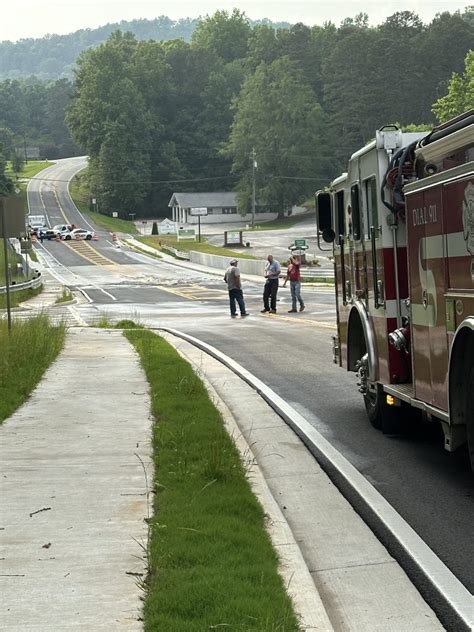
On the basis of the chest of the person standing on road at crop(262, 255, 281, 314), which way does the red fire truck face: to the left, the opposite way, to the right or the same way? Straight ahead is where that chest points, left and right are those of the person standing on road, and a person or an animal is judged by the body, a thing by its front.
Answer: to the right

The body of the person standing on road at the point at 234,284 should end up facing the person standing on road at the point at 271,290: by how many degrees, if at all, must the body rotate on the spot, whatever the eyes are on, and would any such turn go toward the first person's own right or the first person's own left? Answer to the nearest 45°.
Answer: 0° — they already face them

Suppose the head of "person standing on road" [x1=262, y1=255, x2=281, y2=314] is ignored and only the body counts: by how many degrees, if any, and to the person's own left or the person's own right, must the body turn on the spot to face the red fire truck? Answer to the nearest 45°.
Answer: approximately 45° to the person's own left

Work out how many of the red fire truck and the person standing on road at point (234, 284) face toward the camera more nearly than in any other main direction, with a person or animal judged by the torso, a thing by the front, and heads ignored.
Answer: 0

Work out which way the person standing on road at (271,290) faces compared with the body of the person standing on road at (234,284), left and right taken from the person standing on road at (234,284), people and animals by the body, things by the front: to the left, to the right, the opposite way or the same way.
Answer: the opposite way

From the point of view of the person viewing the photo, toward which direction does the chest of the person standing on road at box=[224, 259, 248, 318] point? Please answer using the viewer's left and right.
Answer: facing away from the viewer and to the right of the viewer

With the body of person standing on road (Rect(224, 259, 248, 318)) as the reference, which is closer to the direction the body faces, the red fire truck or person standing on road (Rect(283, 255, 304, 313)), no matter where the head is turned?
the person standing on road

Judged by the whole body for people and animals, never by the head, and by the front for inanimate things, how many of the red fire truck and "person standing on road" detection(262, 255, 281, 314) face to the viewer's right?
0

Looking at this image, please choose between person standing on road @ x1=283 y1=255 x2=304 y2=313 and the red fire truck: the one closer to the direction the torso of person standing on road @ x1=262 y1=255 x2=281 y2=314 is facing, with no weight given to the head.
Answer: the red fire truck

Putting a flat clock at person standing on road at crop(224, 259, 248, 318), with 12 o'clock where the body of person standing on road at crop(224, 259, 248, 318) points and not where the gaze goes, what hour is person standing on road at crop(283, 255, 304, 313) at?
person standing on road at crop(283, 255, 304, 313) is roughly at 12 o'clock from person standing on road at crop(224, 259, 248, 318).
